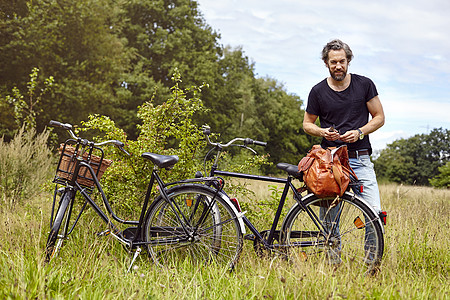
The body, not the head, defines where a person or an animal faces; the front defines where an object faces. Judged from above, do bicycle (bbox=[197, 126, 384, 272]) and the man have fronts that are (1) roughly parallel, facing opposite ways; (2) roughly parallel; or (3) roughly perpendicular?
roughly perpendicular

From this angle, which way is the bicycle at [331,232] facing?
to the viewer's left

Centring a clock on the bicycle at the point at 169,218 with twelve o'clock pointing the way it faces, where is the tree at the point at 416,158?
The tree is roughly at 4 o'clock from the bicycle.

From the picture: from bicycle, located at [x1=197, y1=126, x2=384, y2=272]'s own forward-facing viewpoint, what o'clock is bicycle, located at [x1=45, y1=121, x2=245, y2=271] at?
bicycle, located at [x1=45, y1=121, x2=245, y2=271] is roughly at 12 o'clock from bicycle, located at [x1=197, y1=126, x2=384, y2=272].

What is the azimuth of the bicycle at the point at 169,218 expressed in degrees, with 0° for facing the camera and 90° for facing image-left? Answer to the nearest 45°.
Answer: approximately 90°

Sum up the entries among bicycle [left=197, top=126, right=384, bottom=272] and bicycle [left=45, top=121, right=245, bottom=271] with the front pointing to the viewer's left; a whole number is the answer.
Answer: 2

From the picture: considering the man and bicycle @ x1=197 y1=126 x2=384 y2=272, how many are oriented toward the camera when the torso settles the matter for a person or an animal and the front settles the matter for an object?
1

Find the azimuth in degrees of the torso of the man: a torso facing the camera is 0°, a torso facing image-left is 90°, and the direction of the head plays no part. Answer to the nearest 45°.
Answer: approximately 0°

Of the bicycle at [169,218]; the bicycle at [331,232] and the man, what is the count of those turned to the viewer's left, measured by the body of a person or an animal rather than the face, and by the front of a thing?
2

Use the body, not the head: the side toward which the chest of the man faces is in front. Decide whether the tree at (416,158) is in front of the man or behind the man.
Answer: behind

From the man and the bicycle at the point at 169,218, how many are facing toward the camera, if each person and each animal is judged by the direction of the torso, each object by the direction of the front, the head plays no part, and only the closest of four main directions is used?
1
